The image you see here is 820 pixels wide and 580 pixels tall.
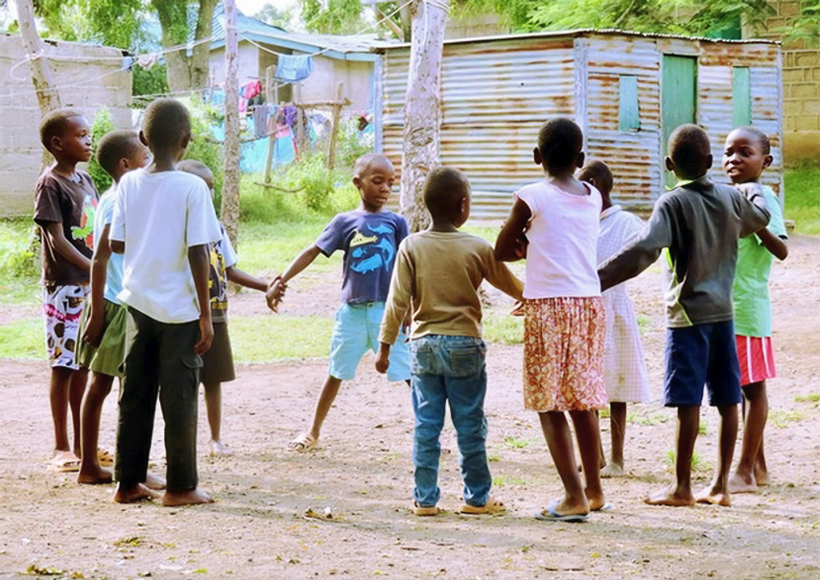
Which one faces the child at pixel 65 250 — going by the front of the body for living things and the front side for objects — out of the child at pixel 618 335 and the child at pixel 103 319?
the child at pixel 618 335

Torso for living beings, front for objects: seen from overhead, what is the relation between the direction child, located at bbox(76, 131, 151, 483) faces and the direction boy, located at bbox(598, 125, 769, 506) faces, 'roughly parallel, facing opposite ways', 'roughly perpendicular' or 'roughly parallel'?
roughly perpendicular

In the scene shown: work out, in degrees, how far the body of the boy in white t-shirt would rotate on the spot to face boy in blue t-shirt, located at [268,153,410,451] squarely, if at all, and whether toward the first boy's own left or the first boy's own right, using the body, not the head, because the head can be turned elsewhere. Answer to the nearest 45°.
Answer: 0° — they already face them

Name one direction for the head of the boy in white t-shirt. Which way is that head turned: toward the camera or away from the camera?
away from the camera

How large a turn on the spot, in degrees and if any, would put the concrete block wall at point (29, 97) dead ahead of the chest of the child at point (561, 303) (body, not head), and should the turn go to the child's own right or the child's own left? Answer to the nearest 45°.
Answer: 0° — they already face it

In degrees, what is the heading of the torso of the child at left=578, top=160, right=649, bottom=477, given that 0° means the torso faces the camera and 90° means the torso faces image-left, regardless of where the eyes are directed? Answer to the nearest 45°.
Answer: approximately 90°

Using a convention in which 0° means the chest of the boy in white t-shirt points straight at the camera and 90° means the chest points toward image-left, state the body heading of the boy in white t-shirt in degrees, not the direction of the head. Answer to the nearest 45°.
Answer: approximately 225°

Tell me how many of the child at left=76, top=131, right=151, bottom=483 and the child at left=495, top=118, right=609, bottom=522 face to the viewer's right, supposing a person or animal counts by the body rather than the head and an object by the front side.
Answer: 1

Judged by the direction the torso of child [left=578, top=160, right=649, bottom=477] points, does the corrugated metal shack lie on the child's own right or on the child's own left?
on the child's own right

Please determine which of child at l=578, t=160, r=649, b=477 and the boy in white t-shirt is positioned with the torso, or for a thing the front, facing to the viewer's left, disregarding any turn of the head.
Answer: the child
